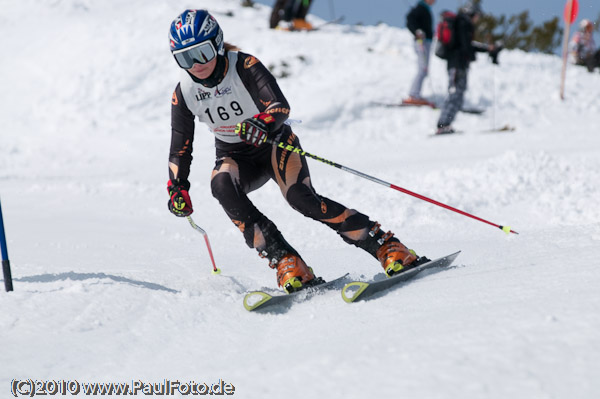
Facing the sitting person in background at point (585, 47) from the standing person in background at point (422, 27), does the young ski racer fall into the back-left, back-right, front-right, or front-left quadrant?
back-right
